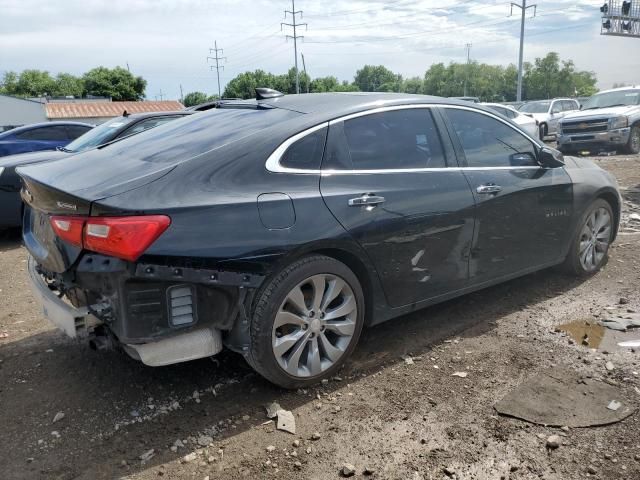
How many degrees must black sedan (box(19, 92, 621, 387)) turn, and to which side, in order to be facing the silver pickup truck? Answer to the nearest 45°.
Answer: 0° — it already faces it

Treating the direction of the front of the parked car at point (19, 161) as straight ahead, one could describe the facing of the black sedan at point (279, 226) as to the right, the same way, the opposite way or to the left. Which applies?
the opposite way

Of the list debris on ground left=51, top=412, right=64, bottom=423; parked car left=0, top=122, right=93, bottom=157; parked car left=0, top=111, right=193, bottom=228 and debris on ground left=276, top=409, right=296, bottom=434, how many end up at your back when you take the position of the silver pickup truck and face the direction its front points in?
0

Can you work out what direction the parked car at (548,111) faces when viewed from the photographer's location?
facing the viewer and to the left of the viewer

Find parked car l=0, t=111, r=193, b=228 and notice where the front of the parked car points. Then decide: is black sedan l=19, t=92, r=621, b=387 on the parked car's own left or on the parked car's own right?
on the parked car's own left

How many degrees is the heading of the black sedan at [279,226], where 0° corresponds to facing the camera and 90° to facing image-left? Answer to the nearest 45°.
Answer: approximately 225°

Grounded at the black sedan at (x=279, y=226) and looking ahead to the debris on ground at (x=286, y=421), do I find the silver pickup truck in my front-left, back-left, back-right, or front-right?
back-left

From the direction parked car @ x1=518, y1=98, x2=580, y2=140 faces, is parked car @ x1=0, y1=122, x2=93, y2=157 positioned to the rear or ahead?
ahead

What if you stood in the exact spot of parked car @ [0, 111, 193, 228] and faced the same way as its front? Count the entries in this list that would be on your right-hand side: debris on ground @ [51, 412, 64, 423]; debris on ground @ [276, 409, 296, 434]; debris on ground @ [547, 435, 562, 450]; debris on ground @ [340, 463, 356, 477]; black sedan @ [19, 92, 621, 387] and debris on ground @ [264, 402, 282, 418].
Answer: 0

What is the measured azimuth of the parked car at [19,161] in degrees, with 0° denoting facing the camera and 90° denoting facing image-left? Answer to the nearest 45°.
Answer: approximately 45°

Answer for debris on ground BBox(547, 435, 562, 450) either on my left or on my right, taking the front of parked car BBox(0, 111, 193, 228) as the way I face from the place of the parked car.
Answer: on my left

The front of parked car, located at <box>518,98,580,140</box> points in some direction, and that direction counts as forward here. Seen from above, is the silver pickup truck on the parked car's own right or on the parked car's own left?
on the parked car's own left

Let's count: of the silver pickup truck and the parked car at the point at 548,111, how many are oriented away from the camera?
0

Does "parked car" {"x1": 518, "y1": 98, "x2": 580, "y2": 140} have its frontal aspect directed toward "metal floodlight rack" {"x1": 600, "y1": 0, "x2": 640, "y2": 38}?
no

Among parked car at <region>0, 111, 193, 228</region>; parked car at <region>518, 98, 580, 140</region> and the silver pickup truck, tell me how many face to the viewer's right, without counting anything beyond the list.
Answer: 0

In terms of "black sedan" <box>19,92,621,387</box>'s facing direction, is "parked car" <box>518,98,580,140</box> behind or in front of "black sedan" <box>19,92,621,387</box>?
in front

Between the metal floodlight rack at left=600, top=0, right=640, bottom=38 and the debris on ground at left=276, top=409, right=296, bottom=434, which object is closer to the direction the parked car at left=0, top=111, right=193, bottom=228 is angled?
the debris on ground
